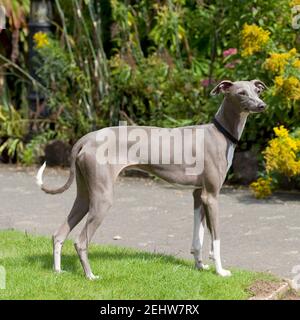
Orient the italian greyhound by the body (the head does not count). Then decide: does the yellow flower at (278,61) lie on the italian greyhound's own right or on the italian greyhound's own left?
on the italian greyhound's own left

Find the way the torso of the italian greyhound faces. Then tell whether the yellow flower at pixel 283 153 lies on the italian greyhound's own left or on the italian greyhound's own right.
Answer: on the italian greyhound's own left

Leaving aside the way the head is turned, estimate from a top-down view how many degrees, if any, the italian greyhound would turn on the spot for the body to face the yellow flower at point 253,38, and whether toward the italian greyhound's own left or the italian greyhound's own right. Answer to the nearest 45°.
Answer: approximately 90° to the italian greyhound's own left

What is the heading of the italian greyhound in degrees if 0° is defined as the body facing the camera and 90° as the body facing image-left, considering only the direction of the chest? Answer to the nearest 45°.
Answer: approximately 270°
